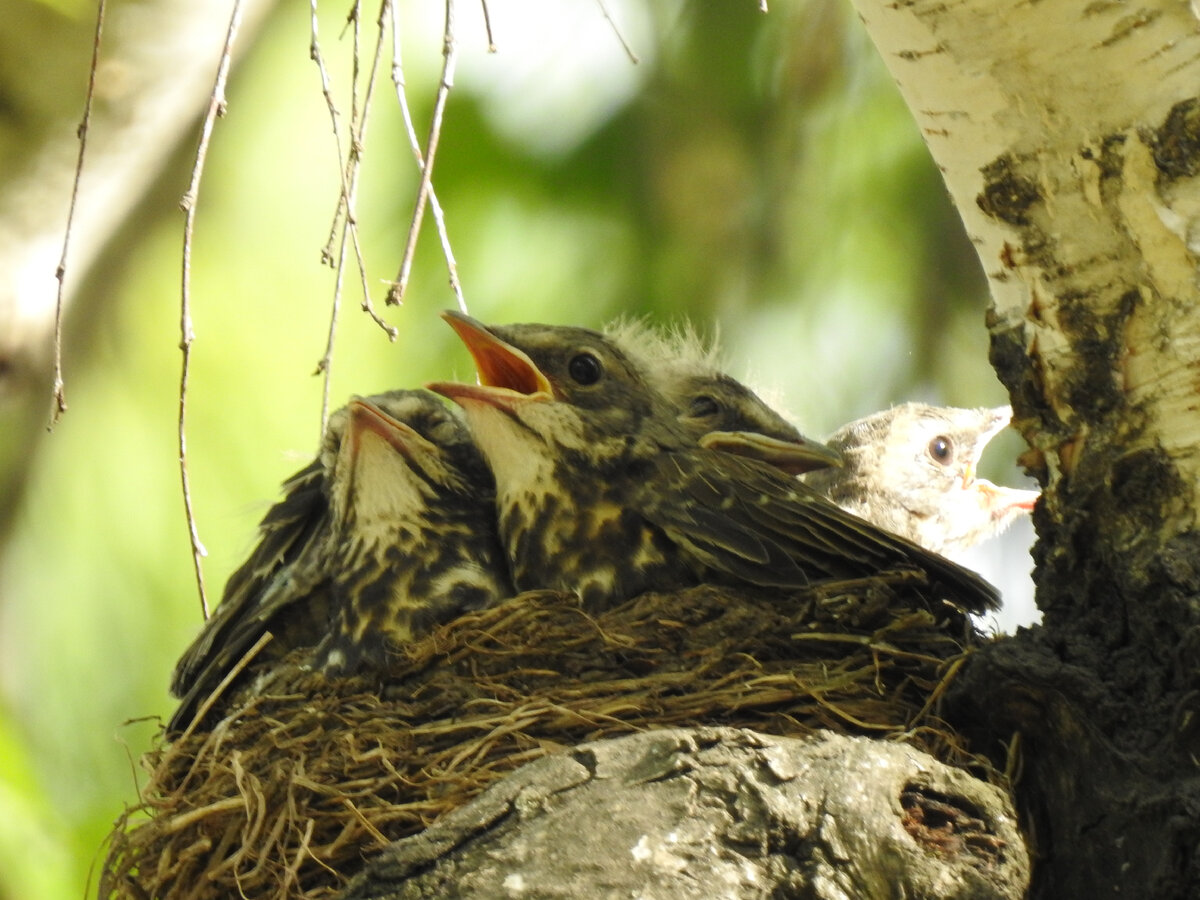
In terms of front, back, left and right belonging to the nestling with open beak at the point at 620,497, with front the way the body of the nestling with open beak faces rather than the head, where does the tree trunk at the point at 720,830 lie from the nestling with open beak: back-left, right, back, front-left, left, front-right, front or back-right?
left

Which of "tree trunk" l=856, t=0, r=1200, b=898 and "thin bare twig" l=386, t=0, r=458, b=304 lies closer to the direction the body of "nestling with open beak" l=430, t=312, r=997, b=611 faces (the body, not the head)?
the thin bare twig

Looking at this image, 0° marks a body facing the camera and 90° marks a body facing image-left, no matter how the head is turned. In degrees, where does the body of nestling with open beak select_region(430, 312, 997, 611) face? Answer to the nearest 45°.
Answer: approximately 90°
